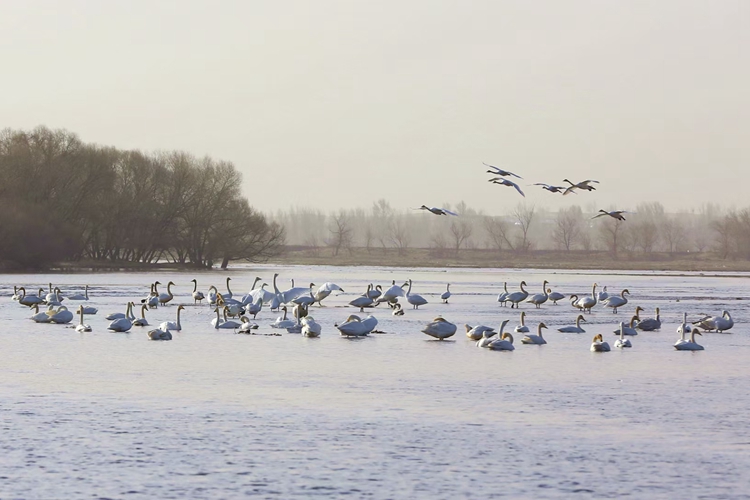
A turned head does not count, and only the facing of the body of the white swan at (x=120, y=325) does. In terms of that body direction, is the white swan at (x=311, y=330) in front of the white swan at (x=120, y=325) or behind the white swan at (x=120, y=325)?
in front

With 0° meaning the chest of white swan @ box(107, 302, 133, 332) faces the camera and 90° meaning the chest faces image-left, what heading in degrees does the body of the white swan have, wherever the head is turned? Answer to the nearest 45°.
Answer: approximately 270°

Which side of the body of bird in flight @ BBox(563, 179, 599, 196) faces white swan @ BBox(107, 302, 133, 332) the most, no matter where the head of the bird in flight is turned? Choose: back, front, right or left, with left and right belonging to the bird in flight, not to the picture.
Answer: front

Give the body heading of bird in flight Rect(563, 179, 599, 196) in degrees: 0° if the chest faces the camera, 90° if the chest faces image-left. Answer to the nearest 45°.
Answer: approximately 90°

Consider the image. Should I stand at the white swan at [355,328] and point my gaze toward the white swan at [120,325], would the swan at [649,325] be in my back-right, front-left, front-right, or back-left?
back-right

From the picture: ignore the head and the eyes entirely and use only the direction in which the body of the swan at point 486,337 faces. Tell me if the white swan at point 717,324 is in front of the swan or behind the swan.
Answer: in front

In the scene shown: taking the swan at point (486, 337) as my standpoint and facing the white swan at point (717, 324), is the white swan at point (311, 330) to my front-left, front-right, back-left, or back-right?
back-left

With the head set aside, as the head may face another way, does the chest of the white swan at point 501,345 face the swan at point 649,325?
no

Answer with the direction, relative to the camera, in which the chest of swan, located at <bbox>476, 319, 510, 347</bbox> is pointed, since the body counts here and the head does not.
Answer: to the viewer's right
